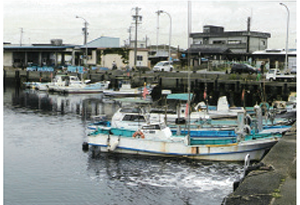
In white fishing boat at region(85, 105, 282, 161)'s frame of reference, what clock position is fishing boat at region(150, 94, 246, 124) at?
The fishing boat is roughly at 9 o'clock from the white fishing boat.

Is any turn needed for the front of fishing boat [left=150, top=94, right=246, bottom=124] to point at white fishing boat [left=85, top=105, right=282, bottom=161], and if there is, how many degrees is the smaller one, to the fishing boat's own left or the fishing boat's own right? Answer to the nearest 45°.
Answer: approximately 90° to the fishing boat's own right

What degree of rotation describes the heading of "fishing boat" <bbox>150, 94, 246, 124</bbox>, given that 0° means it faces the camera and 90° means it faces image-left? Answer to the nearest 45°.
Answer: approximately 270°

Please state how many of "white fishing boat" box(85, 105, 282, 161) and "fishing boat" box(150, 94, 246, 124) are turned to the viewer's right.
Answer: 2

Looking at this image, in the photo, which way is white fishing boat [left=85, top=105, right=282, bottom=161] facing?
to the viewer's right
